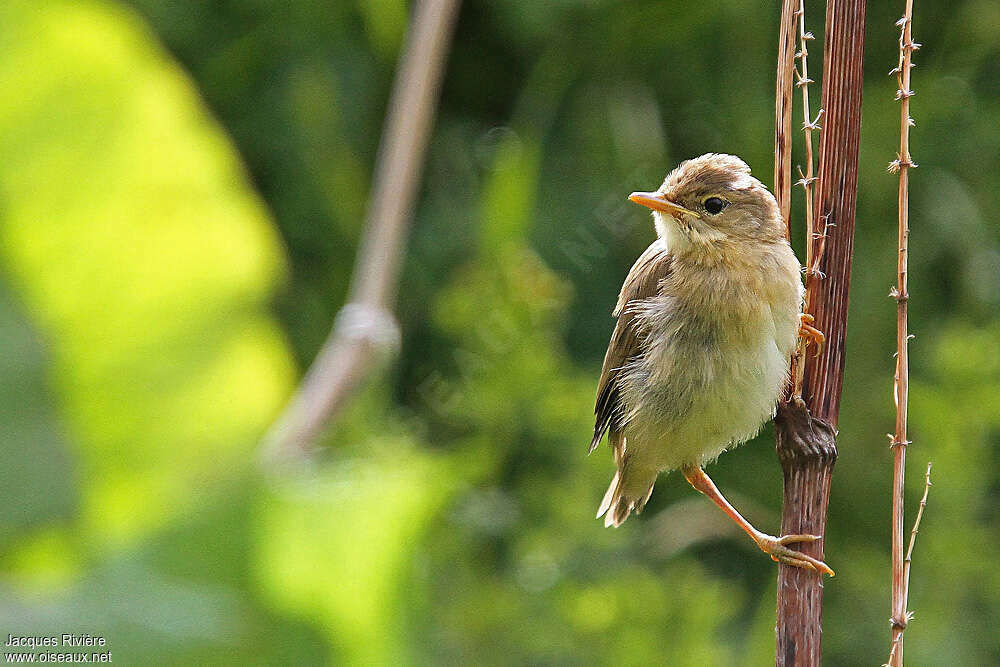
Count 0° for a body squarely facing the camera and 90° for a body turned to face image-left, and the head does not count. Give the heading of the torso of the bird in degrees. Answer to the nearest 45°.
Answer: approximately 315°
